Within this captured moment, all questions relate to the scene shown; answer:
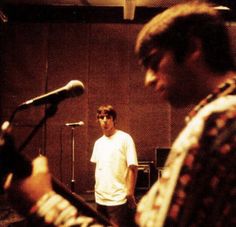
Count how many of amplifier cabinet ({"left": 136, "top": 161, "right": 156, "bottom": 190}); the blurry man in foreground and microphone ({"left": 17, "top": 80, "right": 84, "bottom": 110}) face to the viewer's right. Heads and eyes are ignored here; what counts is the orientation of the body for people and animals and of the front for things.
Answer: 1

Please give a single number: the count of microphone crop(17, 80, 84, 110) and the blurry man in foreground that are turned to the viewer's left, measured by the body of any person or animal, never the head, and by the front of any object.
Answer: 1

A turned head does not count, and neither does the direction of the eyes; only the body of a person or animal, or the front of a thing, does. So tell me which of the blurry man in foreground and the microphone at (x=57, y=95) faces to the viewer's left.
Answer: the blurry man in foreground

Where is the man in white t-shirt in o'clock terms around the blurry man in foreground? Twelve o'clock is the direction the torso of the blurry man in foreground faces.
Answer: The man in white t-shirt is roughly at 3 o'clock from the blurry man in foreground.

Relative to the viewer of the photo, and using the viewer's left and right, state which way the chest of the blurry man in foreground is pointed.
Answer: facing to the left of the viewer

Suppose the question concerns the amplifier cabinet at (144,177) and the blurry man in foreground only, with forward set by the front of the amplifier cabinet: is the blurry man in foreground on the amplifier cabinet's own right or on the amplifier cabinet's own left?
on the amplifier cabinet's own left

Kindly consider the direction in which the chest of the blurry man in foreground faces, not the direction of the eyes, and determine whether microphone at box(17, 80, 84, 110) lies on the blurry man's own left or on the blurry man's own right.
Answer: on the blurry man's own right

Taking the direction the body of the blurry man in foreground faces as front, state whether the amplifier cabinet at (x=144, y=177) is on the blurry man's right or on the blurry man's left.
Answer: on the blurry man's right

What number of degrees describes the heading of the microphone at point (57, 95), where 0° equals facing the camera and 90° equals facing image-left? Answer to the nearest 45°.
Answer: approximately 270°

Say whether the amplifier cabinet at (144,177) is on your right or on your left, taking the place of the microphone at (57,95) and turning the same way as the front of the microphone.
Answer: on your left

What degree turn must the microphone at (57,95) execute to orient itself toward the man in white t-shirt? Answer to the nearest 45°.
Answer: approximately 90° to its left

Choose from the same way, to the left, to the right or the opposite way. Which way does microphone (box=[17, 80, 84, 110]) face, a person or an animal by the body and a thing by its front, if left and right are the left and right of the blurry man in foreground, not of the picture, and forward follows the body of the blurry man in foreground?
the opposite way
